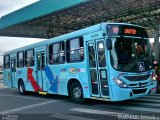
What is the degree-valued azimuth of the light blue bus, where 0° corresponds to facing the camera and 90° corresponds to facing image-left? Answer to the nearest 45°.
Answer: approximately 315°
